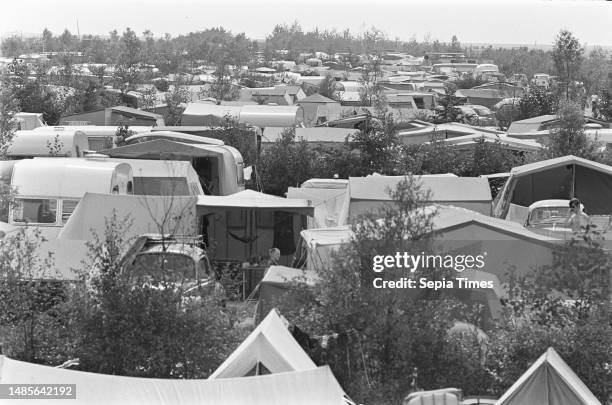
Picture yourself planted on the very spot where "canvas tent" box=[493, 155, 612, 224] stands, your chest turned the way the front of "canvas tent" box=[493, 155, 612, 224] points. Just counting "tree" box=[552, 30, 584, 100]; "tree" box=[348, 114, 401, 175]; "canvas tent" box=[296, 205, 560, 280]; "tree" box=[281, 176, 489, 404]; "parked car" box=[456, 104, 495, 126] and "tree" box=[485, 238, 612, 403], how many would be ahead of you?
3

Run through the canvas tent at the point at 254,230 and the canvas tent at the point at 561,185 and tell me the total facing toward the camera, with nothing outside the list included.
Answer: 2

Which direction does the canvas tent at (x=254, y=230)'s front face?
toward the camera

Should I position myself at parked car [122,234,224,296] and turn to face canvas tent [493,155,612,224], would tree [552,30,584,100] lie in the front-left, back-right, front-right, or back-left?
front-left

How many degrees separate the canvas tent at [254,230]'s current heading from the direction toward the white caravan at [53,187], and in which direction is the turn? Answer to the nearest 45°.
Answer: approximately 90° to its right

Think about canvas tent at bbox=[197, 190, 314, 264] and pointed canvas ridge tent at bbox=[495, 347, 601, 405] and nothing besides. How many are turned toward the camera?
2

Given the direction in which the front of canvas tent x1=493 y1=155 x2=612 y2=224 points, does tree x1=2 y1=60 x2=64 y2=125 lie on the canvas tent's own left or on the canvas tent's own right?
on the canvas tent's own right

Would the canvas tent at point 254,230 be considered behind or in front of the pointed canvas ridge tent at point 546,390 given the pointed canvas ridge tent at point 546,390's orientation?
behind

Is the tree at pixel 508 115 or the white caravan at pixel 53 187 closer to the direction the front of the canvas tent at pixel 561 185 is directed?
the white caravan

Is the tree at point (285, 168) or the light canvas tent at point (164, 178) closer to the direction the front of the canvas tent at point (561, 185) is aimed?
the light canvas tent

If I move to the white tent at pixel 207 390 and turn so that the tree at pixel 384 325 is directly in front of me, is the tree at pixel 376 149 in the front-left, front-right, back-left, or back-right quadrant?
front-left

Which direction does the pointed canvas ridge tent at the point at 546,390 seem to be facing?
toward the camera

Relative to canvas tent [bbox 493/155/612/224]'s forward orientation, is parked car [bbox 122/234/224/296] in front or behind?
in front

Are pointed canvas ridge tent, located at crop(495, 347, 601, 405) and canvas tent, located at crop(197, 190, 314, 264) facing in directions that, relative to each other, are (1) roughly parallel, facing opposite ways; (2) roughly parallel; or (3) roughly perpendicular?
roughly parallel

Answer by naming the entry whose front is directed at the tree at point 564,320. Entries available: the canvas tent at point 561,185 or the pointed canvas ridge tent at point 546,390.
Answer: the canvas tent at point 561,185

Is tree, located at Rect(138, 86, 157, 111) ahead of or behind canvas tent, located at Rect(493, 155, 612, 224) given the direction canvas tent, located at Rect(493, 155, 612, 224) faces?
behind

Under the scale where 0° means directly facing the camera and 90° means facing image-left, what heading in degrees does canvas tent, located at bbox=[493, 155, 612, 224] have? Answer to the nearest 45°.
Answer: approximately 0°
